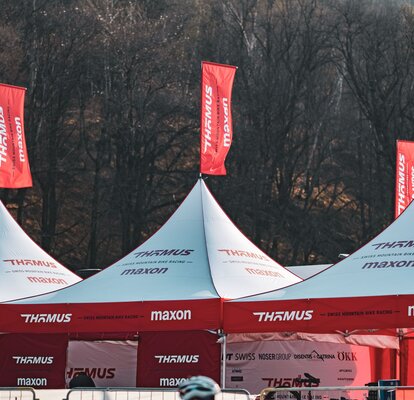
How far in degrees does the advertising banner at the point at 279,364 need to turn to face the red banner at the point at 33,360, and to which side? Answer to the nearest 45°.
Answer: approximately 90° to its right

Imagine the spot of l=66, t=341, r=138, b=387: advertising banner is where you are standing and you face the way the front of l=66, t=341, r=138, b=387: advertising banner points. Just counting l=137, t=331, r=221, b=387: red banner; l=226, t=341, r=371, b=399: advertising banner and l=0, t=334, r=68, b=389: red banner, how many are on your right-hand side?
1

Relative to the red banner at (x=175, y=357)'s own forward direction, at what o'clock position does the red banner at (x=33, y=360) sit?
the red banner at (x=33, y=360) is roughly at 4 o'clock from the red banner at (x=175, y=357).

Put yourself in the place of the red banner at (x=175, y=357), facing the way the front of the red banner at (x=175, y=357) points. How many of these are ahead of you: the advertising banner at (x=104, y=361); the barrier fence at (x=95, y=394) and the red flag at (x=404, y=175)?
1

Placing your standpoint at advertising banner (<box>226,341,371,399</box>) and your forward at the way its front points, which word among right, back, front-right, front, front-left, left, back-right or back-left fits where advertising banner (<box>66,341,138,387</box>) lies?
right

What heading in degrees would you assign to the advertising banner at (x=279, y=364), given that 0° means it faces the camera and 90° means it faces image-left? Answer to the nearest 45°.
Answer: approximately 0°

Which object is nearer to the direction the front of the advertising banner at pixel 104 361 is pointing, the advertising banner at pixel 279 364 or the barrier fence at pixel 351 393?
the barrier fence
